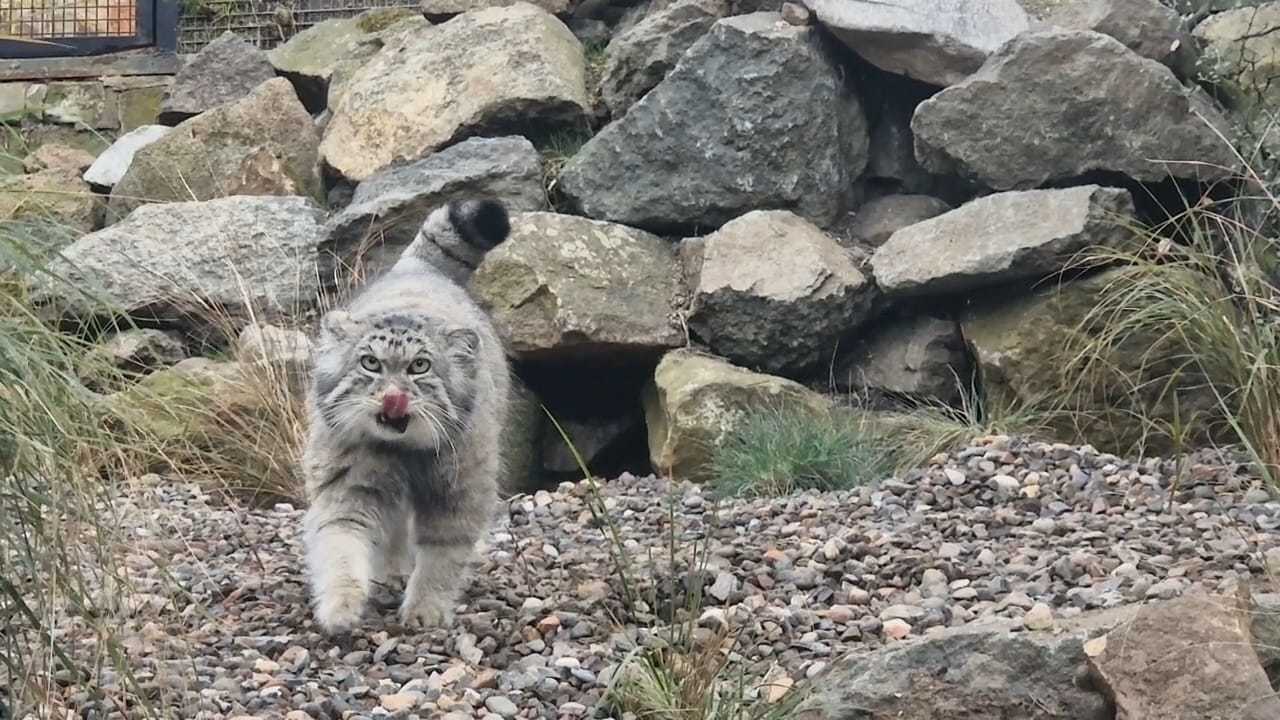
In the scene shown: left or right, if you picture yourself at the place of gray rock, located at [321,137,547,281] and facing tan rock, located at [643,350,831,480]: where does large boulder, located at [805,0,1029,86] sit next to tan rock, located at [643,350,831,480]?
left

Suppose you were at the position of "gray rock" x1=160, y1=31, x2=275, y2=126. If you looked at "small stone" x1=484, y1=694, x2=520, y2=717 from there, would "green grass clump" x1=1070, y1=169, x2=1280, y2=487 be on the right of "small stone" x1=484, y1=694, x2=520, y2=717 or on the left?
left

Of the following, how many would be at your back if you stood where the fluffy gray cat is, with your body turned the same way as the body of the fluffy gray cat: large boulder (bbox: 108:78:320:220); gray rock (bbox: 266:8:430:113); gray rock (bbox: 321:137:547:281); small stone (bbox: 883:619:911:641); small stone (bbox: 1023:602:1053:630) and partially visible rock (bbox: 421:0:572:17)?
4

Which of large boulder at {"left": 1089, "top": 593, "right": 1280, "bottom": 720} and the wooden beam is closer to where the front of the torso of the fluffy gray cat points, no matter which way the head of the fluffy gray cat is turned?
the large boulder

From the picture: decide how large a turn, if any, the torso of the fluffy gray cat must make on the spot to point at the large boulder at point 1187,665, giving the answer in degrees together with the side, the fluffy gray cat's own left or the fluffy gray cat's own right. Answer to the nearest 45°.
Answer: approximately 45° to the fluffy gray cat's own left

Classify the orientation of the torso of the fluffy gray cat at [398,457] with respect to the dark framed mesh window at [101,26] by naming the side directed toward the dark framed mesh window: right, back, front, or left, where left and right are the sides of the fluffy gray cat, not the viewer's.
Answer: back

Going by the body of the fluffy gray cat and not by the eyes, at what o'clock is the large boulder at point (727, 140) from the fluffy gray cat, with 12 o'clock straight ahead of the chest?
The large boulder is roughly at 7 o'clock from the fluffy gray cat.

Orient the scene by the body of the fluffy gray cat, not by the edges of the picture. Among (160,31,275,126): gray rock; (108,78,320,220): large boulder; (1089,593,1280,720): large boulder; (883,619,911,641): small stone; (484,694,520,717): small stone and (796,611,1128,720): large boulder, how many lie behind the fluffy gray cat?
2

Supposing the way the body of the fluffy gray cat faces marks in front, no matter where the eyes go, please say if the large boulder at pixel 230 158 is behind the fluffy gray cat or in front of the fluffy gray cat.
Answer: behind

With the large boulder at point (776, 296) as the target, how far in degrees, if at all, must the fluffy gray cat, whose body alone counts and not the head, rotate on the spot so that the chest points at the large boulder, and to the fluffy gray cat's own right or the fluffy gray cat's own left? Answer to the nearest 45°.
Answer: approximately 135° to the fluffy gray cat's own left

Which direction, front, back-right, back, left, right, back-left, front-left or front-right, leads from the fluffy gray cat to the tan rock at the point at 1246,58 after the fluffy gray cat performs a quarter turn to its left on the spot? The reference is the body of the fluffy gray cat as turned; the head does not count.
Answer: front-left

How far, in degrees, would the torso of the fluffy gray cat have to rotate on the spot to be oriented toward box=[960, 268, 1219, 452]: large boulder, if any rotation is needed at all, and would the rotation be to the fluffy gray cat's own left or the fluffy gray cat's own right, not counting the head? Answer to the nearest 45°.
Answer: approximately 135° to the fluffy gray cat's own left

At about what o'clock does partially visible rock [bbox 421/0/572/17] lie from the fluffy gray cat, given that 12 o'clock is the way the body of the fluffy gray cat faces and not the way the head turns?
The partially visible rock is roughly at 6 o'clock from the fluffy gray cat.

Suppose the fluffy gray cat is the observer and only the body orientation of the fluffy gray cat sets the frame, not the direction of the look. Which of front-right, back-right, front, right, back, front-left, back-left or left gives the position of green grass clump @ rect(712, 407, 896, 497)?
back-left

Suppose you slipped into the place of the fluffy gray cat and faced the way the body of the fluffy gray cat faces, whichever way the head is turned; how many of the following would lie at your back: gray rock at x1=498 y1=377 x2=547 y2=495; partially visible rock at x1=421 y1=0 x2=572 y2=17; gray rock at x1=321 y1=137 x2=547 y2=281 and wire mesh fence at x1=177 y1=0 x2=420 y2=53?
4

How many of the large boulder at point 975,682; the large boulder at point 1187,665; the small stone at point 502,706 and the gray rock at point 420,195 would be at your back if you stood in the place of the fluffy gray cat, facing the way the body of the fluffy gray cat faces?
1

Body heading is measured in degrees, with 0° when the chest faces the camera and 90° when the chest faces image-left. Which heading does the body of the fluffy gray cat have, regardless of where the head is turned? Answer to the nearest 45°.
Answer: approximately 0°

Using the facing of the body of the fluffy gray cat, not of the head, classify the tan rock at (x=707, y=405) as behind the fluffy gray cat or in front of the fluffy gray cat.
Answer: behind

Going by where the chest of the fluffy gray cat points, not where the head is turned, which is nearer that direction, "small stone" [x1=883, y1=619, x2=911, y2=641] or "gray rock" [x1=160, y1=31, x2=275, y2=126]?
the small stone
